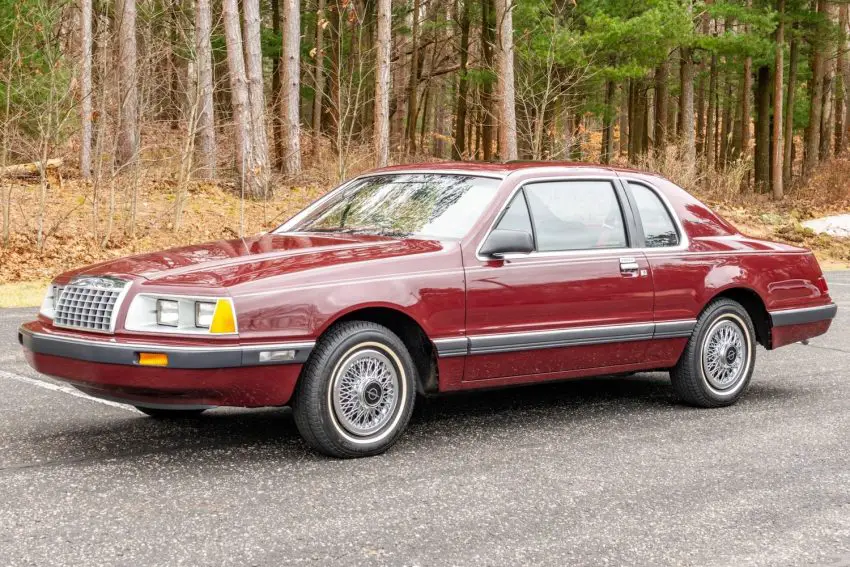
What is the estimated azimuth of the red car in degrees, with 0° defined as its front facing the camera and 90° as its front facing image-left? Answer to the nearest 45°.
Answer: approximately 45°
